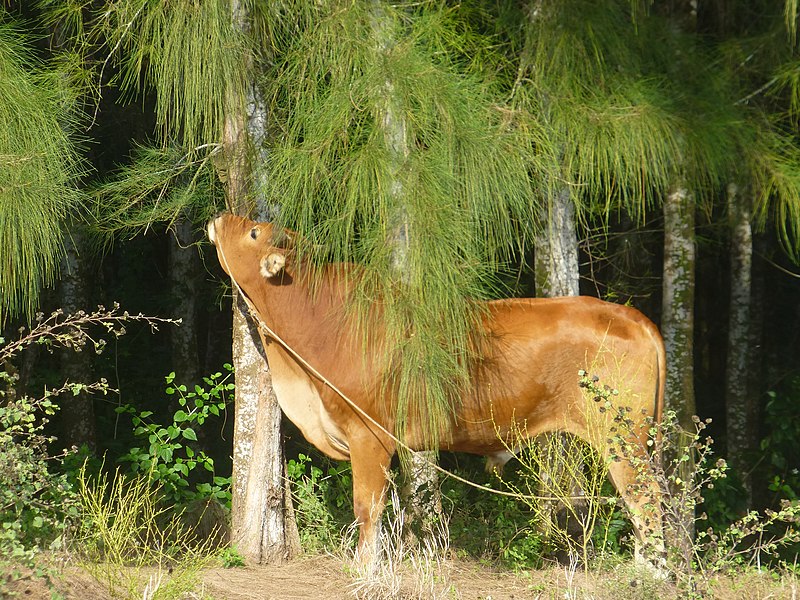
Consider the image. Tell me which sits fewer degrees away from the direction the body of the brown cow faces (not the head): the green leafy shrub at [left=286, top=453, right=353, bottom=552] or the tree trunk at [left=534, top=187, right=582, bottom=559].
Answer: the green leafy shrub

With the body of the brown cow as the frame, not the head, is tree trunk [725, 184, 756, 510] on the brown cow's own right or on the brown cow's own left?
on the brown cow's own right

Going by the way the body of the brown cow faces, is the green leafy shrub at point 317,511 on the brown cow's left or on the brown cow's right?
on the brown cow's right

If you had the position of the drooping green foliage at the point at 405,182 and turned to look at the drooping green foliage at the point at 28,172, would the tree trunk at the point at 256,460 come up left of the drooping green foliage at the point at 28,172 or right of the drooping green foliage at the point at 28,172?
right

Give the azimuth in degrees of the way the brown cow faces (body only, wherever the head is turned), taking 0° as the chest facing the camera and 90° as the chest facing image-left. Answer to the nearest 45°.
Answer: approximately 90°

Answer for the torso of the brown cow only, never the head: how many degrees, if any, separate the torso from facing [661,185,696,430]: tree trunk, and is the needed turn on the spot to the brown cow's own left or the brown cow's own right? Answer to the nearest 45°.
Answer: approximately 135° to the brown cow's own right

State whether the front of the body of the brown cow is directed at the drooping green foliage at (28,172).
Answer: yes

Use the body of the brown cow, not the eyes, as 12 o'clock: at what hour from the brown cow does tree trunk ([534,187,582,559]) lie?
The tree trunk is roughly at 4 o'clock from the brown cow.
